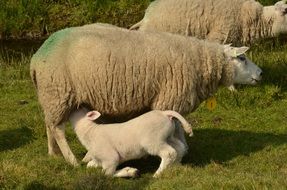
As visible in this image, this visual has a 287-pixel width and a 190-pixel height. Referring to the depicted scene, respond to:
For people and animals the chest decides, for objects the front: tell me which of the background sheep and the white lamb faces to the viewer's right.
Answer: the background sheep

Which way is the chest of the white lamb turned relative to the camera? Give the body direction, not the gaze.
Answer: to the viewer's left

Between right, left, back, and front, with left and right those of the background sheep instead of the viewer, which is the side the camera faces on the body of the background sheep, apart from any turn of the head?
right

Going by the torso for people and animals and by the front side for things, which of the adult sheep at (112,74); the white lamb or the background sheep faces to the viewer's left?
the white lamb

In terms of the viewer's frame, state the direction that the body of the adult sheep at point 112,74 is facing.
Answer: to the viewer's right

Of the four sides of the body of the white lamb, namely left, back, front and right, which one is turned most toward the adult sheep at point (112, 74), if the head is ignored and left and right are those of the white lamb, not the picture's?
right

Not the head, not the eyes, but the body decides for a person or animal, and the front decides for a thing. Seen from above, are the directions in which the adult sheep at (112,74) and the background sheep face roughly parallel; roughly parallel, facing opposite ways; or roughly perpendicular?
roughly parallel

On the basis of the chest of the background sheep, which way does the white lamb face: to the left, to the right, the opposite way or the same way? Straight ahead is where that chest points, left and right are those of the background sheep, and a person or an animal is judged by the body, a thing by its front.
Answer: the opposite way

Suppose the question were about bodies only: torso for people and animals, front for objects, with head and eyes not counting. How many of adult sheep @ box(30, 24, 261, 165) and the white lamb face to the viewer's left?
1
